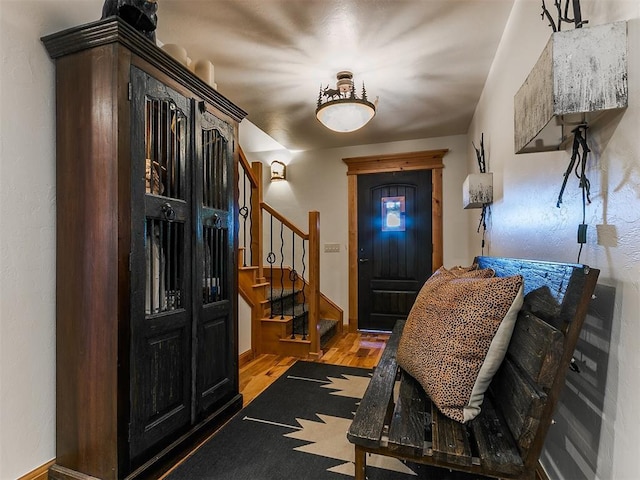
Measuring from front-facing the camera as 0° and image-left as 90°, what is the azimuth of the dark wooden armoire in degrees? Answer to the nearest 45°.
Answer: approximately 315°

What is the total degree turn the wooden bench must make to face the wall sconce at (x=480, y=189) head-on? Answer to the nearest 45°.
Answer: approximately 90° to its right

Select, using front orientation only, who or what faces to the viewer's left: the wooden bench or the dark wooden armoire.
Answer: the wooden bench

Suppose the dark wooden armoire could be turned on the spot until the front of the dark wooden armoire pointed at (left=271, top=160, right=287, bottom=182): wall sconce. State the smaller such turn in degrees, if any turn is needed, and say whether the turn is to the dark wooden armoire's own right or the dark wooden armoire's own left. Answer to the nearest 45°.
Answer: approximately 90° to the dark wooden armoire's own left

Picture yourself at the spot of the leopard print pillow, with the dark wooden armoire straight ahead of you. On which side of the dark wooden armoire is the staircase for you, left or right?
right

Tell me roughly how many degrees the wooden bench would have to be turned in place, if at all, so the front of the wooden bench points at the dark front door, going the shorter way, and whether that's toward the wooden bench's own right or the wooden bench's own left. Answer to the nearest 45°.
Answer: approximately 90° to the wooden bench's own right

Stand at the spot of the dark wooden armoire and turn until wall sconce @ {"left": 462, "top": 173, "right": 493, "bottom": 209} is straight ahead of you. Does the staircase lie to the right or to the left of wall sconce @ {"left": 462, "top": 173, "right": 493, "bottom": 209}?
left

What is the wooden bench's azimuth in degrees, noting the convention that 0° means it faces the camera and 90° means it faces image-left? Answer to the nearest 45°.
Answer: approximately 90°

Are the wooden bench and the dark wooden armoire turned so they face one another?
yes

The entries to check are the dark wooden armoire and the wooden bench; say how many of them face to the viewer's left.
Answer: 1

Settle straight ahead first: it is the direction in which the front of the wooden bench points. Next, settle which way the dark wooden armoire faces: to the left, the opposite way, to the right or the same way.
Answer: the opposite way
